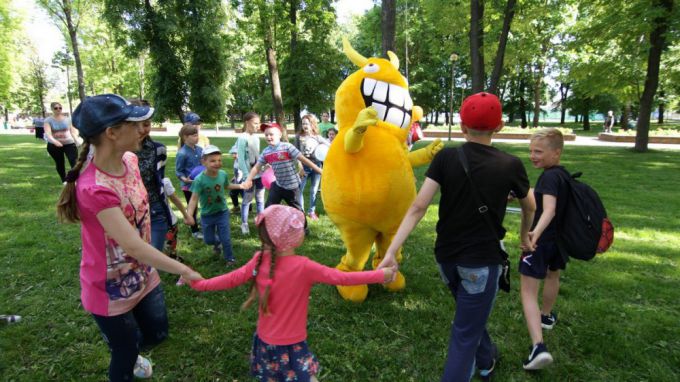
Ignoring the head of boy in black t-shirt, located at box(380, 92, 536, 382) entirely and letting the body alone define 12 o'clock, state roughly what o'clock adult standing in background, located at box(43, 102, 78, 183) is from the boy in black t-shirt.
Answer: The adult standing in background is roughly at 10 o'clock from the boy in black t-shirt.

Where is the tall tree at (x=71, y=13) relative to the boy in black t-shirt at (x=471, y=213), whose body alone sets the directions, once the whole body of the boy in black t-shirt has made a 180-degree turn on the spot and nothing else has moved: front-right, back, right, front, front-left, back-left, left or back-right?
back-right

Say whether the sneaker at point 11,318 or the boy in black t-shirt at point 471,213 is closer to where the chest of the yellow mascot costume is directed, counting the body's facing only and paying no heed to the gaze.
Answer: the boy in black t-shirt

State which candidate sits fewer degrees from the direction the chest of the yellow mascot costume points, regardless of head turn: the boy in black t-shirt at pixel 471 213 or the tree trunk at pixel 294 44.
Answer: the boy in black t-shirt

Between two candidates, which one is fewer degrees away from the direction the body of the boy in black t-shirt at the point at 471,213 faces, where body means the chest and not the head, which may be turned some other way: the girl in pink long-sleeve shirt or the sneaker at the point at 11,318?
the sneaker

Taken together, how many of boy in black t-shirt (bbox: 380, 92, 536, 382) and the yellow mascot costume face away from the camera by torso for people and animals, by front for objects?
1

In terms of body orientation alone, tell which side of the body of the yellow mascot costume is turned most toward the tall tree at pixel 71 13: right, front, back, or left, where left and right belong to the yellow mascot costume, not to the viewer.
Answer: back

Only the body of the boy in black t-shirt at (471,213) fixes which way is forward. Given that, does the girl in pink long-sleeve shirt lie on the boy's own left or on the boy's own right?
on the boy's own left

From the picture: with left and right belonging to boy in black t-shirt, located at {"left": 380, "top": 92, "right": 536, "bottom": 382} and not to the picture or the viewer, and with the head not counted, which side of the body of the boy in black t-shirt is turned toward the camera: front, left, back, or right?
back

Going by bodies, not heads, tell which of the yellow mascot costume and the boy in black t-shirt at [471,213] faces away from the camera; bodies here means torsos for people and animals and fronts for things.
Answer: the boy in black t-shirt

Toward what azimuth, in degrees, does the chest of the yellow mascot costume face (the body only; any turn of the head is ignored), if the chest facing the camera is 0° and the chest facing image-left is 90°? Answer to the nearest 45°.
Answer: approximately 315°

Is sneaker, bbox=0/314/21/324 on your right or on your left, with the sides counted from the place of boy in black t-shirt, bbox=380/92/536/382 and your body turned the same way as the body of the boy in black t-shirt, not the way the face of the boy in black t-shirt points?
on your left

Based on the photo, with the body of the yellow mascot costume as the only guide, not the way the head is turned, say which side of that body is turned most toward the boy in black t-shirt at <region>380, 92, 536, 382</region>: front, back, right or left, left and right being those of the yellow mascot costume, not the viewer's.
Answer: front
